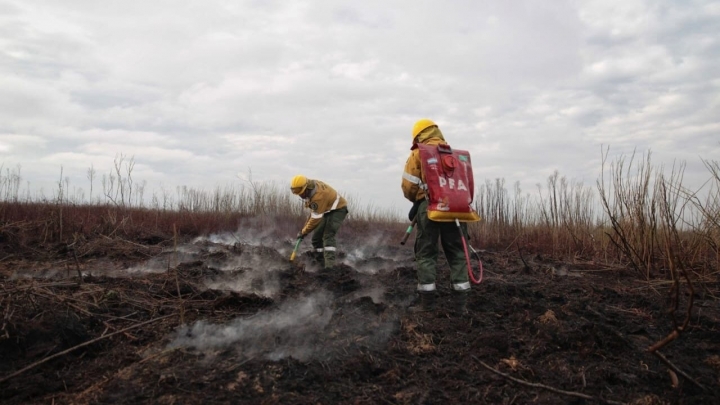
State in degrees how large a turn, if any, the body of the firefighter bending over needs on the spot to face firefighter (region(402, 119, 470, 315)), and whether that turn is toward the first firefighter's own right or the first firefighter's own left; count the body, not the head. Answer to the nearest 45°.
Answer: approximately 90° to the first firefighter's own left

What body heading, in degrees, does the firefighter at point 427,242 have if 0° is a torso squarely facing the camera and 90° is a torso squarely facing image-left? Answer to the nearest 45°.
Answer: approximately 135°

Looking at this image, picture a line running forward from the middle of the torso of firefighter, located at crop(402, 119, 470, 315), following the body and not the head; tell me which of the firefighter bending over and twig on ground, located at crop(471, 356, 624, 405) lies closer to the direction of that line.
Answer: the firefighter bending over

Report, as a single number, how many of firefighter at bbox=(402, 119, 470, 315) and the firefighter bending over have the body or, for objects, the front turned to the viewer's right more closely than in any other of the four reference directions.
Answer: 0

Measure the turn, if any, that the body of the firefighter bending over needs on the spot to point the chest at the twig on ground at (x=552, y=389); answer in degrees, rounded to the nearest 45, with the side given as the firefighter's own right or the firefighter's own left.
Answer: approximately 90° to the firefighter's own left

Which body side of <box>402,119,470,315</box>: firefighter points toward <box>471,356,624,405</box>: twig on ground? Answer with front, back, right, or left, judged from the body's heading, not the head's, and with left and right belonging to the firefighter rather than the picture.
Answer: back

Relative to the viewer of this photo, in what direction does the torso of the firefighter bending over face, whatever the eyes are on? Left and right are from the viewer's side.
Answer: facing to the left of the viewer

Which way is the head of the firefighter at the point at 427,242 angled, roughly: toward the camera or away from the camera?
away from the camera
